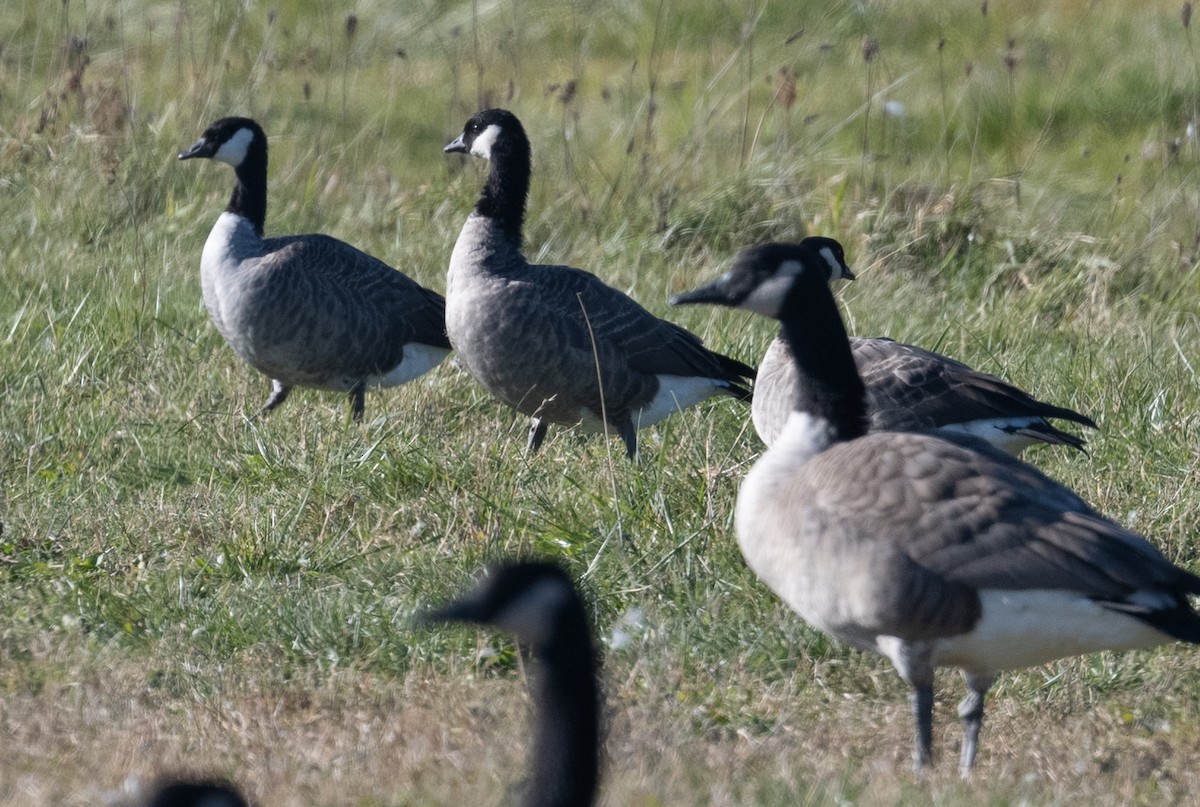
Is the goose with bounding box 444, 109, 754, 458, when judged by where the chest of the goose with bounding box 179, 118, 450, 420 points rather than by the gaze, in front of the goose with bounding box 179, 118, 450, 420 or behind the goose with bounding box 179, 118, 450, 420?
behind

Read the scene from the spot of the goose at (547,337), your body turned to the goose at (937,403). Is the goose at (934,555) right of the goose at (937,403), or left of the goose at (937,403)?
right

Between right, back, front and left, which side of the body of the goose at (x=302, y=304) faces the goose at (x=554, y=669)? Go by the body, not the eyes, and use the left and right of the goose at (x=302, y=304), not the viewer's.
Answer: left

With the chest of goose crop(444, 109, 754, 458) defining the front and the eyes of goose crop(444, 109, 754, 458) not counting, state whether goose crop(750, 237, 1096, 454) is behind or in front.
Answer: behind

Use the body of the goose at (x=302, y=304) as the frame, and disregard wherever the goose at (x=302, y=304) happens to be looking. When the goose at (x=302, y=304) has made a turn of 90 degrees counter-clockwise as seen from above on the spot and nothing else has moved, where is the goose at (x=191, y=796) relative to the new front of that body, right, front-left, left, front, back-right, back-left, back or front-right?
front

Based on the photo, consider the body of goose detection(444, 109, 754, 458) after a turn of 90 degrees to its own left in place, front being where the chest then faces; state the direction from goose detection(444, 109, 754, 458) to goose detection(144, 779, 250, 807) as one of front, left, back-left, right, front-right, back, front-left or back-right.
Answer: front

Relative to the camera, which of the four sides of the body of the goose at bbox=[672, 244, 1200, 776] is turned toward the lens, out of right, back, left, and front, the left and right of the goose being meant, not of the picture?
left

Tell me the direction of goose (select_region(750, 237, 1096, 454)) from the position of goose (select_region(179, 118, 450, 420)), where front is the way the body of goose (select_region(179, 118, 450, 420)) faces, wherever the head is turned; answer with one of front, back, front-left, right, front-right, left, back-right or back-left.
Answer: back-left

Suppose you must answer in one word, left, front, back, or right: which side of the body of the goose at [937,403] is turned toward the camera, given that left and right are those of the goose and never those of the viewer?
left

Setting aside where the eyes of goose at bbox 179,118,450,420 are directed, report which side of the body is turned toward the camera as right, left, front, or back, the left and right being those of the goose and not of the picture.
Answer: left

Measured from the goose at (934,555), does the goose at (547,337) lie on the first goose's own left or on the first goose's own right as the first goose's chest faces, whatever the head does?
on the first goose's own right

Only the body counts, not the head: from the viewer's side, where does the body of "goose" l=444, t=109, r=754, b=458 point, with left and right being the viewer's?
facing to the left of the viewer
